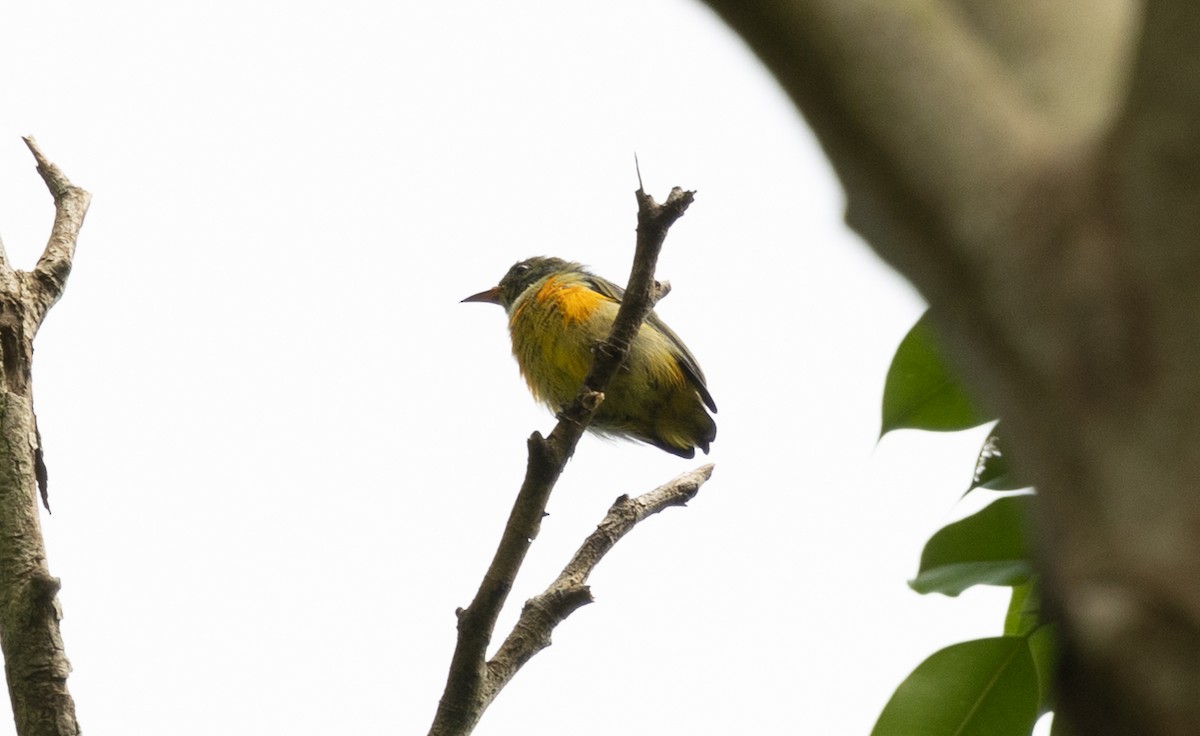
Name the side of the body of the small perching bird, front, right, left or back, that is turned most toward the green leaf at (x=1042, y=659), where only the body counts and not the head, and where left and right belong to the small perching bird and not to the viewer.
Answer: left

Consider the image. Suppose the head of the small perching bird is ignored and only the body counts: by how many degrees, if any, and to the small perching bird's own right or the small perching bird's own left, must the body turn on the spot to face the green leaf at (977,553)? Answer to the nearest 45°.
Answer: approximately 90° to the small perching bird's own left

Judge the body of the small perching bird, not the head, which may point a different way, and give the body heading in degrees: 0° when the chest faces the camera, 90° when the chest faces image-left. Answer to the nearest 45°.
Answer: approximately 90°

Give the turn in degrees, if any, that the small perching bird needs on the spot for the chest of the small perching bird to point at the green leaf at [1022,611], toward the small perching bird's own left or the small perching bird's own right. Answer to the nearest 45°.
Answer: approximately 90° to the small perching bird's own left

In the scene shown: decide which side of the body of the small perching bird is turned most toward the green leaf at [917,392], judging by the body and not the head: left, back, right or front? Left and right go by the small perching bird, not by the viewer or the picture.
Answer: left
